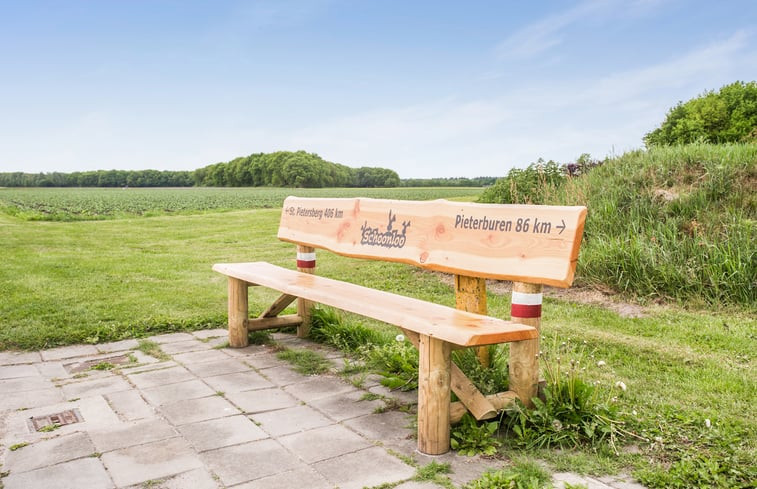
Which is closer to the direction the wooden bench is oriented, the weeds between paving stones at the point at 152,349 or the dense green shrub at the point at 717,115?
the weeds between paving stones

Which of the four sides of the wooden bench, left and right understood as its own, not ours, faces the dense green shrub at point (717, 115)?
back

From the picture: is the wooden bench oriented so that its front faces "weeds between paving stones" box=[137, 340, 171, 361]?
no
